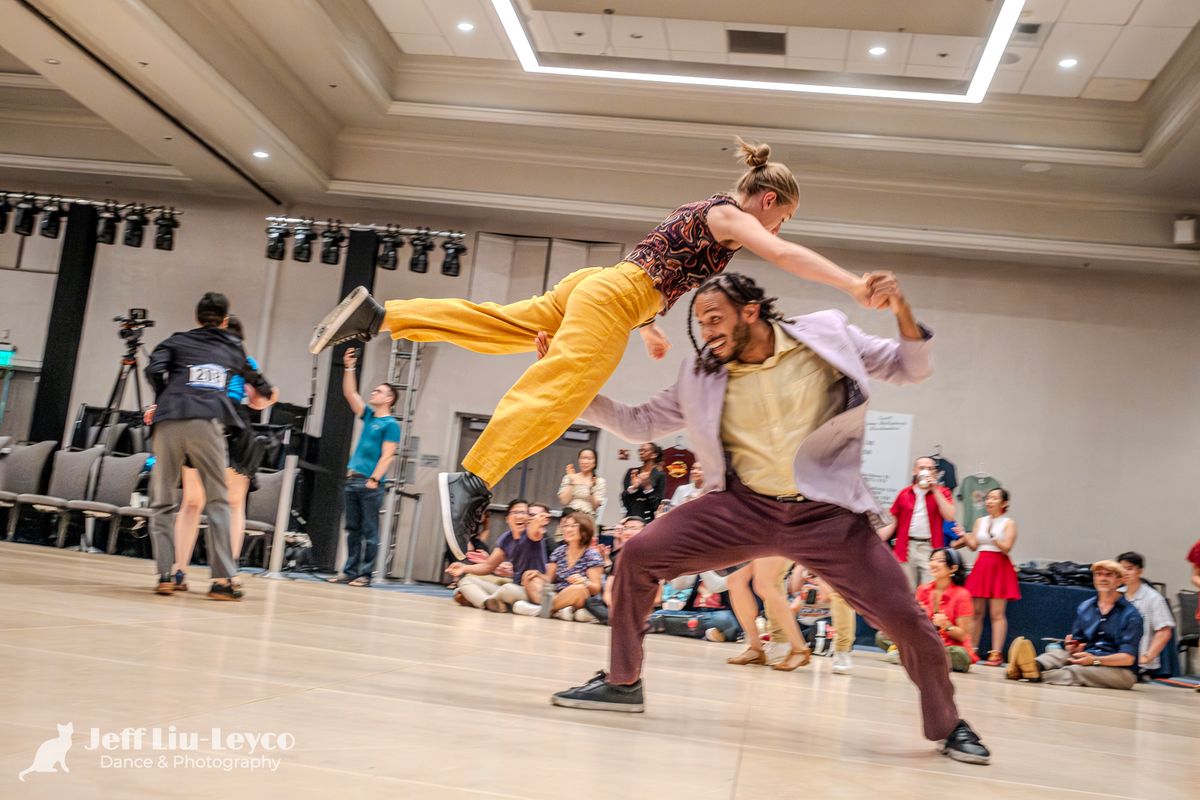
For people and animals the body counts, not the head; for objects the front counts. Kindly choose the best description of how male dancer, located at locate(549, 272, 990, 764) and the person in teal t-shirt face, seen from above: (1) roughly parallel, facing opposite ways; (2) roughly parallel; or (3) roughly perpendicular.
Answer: roughly parallel

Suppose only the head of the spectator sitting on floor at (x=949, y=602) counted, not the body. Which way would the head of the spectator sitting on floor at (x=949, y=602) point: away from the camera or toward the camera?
toward the camera

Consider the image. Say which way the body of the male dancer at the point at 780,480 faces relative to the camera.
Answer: toward the camera

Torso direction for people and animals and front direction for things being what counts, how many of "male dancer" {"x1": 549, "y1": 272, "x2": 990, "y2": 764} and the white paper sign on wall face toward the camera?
2

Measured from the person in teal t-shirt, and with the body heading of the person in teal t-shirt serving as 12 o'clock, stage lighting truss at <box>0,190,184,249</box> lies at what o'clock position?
The stage lighting truss is roughly at 3 o'clock from the person in teal t-shirt.

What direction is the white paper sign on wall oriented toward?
toward the camera

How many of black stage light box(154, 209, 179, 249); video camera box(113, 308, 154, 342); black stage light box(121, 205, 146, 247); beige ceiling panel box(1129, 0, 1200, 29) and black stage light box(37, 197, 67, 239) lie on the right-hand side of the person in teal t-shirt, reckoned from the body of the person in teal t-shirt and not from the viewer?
4

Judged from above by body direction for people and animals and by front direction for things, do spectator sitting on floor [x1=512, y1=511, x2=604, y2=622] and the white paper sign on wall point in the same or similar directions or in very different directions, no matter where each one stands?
same or similar directions

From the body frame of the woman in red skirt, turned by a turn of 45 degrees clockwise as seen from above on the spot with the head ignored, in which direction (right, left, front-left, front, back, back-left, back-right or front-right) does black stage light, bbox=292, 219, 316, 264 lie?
front

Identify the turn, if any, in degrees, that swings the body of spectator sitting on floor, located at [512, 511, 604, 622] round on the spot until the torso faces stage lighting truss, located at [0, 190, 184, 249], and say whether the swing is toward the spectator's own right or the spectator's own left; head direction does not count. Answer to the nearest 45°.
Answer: approximately 90° to the spectator's own right

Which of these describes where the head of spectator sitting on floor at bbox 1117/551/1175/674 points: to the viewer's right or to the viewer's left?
to the viewer's left

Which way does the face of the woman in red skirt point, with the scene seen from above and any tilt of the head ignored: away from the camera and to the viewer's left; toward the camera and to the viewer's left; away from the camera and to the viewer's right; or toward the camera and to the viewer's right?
toward the camera and to the viewer's left

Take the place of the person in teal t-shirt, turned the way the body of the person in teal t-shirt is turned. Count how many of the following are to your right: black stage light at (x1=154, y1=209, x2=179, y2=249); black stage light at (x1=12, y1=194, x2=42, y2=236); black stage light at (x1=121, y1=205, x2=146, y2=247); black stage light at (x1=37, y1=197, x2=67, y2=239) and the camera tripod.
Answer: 5

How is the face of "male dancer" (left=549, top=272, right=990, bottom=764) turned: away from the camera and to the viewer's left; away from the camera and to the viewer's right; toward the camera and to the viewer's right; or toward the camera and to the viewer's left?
toward the camera and to the viewer's left

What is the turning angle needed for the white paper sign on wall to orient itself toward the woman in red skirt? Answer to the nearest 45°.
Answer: approximately 45° to its left

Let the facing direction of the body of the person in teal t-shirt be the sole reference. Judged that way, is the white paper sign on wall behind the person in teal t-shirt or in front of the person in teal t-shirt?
behind

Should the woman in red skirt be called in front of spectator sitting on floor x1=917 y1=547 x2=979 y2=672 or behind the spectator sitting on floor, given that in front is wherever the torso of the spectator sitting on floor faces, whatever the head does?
behind
